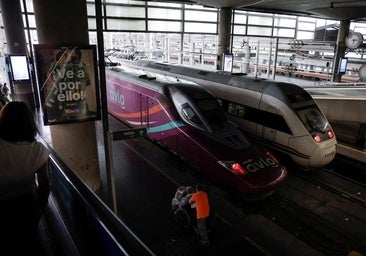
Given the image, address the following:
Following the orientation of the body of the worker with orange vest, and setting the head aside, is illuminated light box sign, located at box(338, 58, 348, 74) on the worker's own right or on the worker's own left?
on the worker's own right

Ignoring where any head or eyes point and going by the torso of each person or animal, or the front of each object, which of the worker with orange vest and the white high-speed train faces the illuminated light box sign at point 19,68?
the worker with orange vest

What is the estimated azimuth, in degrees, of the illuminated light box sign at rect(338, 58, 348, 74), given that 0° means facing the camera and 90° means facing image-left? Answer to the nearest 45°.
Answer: approximately 315°

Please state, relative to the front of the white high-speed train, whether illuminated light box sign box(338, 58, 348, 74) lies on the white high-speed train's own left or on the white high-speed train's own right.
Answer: on the white high-speed train's own left

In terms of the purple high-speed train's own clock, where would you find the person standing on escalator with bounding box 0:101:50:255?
The person standing on escalator is roughly at 2 o'clock from the purple high-speed train.

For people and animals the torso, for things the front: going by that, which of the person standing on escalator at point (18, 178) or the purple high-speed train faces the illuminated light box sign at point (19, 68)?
the person standing on escalator

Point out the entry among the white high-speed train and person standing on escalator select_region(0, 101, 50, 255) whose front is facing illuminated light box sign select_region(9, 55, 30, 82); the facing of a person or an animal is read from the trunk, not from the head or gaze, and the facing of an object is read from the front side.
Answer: the person standing on escalator

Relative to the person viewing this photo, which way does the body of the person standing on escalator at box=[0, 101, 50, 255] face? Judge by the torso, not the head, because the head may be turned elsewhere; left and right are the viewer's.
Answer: facing away from the viewer

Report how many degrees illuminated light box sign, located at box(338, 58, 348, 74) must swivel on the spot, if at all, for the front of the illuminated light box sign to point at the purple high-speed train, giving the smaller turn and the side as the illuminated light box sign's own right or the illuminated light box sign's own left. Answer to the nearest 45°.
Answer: approximately 45° to the illuminated light box sign's own right

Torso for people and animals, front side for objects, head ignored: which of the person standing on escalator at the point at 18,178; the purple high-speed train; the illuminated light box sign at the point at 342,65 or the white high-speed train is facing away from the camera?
the person standing on escalator

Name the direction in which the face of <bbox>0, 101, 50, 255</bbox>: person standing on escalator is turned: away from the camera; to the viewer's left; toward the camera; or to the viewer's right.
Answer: away from the camera

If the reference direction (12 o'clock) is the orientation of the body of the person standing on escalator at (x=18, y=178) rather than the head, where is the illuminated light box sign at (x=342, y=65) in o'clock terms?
The illuminated light box sign is roughly at 2 o'clock from the person standing on escalator.

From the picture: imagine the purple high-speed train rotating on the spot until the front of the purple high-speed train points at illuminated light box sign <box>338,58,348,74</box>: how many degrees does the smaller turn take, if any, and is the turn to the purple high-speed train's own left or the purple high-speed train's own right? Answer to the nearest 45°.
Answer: approximately 90° to the purple high-speed train's own left

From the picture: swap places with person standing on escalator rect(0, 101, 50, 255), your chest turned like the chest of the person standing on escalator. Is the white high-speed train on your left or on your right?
on your right

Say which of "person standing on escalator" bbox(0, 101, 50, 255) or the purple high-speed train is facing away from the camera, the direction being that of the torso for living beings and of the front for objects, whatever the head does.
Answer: the person standing on escalator

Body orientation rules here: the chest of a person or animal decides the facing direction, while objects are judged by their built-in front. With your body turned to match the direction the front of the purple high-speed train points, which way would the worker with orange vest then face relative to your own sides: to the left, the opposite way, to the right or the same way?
the opposite way

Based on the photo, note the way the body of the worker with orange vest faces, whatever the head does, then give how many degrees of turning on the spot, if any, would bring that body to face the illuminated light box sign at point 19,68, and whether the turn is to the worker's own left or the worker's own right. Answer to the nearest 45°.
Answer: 0° — they already face it
